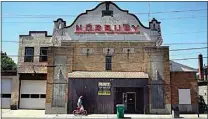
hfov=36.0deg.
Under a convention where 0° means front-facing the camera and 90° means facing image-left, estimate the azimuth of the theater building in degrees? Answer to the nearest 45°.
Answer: approximately 0°

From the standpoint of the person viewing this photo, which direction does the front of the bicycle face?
facing to the right of the viewer
